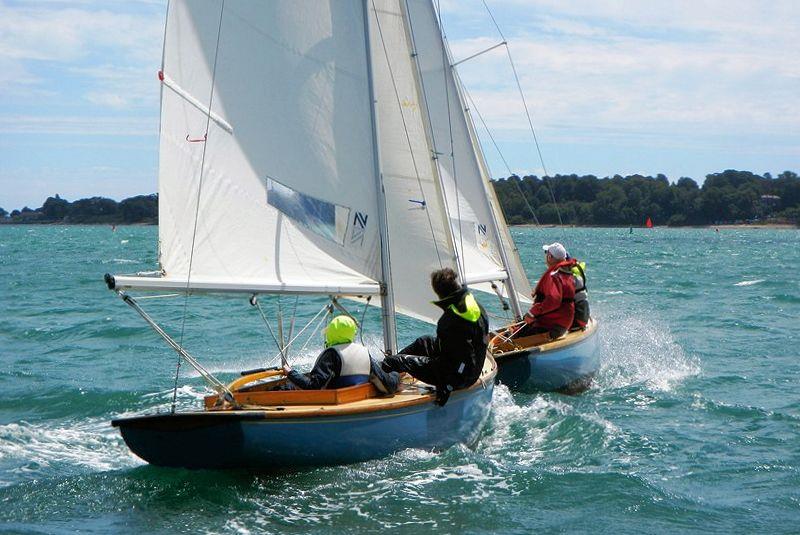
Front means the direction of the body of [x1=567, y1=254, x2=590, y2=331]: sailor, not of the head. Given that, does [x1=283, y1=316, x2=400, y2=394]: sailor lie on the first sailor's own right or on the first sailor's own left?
on the first sailor's own left

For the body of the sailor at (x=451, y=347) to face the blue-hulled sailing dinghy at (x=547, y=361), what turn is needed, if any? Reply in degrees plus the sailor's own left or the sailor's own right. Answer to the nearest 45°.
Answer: approximately 45° to the sailor's own right

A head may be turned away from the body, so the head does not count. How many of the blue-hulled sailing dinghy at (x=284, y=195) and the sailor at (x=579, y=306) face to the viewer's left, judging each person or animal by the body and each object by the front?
1

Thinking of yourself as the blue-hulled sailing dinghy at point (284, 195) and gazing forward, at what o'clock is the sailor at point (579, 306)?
The sailor is roughly at 12 o'clock from the blue-hulled sailing dinghy.

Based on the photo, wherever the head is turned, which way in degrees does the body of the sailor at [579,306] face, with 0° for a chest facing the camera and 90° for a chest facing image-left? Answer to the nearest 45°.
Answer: approximately 90°

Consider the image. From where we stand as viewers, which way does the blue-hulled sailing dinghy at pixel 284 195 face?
facing away from the viewer and to the right of the viewer

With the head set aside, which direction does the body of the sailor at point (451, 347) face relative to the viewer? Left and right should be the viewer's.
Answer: facing away from the viewer and to the left of the viewer

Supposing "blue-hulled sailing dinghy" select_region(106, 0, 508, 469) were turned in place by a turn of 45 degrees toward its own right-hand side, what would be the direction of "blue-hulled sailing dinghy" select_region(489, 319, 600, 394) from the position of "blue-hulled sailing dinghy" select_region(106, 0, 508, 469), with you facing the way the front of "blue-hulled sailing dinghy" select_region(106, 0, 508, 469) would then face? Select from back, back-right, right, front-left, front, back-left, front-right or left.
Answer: front-left
